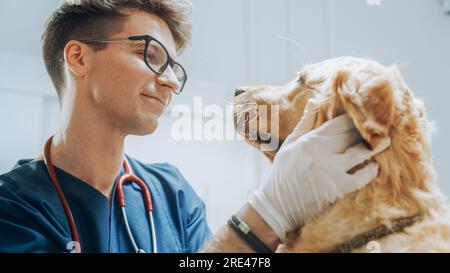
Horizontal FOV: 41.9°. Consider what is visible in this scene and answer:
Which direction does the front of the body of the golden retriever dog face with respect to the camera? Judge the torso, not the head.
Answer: to the viewer's left

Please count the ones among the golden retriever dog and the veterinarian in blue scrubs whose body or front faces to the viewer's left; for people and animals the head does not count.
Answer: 1

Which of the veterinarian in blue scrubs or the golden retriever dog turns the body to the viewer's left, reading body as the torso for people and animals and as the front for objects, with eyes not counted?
the golden retriever dog

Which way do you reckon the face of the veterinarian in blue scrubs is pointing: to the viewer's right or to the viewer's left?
to the viewer's right

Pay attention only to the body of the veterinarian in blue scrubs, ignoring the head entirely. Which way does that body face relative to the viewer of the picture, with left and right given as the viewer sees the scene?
facing the viewer and to the right of the viewer
